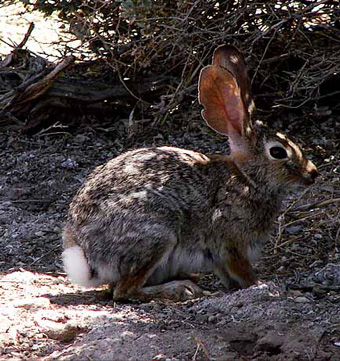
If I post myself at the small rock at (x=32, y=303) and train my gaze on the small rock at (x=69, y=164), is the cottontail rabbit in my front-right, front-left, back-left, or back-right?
front-right

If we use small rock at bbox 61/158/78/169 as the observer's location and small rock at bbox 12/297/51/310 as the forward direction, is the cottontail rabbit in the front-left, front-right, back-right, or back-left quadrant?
front-left

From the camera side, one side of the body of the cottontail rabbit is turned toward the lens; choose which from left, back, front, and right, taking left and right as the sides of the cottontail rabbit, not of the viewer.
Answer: right

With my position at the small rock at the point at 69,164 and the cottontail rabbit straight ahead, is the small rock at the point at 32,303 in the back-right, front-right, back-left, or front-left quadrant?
front-right

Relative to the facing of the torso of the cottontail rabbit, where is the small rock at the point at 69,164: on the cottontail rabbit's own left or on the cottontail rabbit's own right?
on the cottontail rabbit's own left

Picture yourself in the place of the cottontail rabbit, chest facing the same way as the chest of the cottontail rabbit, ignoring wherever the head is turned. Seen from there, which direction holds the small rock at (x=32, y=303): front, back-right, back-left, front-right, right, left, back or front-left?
back-right
